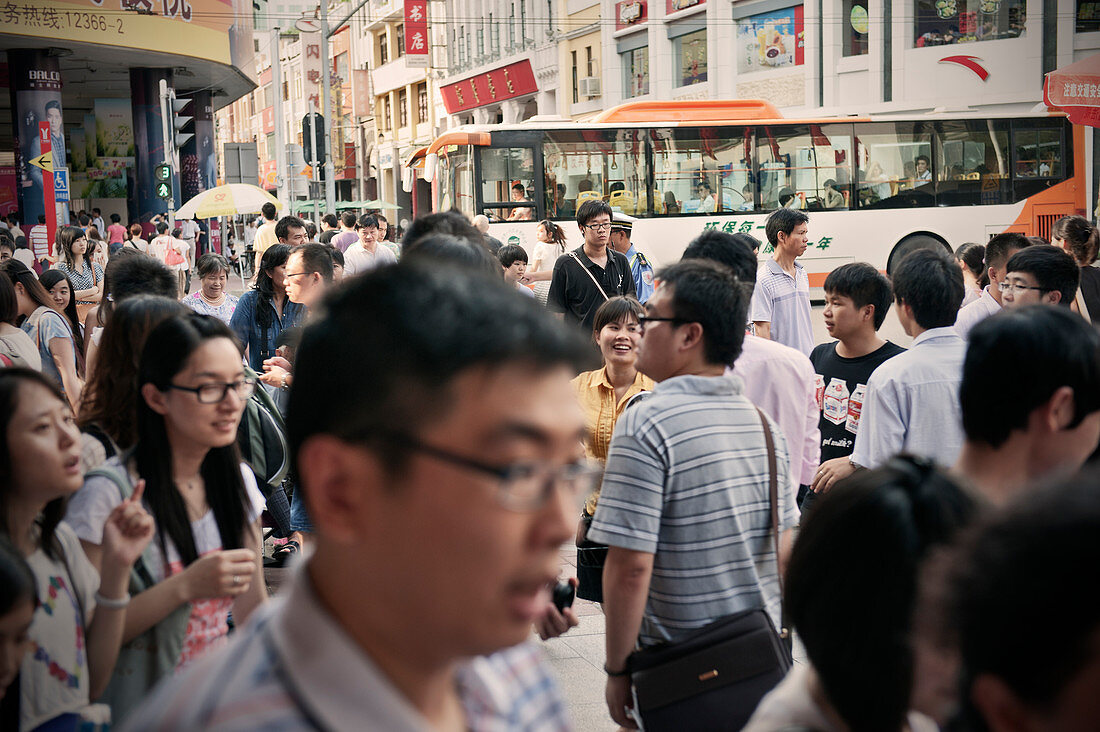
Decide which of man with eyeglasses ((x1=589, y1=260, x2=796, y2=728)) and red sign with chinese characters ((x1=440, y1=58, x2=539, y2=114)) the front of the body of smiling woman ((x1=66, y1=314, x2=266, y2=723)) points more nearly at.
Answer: the man with eyeglasses

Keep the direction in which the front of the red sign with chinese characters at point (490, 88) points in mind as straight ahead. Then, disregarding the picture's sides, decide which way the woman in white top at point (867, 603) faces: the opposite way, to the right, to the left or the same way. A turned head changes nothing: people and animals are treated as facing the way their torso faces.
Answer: the opposite way

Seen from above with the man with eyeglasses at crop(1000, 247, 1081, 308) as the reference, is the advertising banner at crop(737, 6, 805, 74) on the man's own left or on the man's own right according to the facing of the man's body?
on the man's own right

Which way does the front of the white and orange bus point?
to the viewer's left

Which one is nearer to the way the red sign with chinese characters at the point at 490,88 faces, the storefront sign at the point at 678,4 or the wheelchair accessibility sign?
the wheelchair accessibility sign

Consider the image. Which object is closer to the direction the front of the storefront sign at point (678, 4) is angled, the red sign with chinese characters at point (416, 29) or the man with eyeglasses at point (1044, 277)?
the man with eyeglasses

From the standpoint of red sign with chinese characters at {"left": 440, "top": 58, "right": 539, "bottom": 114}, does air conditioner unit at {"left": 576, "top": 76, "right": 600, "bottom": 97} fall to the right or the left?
on its left

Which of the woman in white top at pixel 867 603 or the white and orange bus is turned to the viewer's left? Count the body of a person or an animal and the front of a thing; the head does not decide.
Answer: the white and orange bus

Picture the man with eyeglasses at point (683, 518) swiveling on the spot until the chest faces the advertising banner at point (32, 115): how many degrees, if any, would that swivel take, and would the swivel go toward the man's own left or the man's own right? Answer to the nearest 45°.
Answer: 0° — they already face it
